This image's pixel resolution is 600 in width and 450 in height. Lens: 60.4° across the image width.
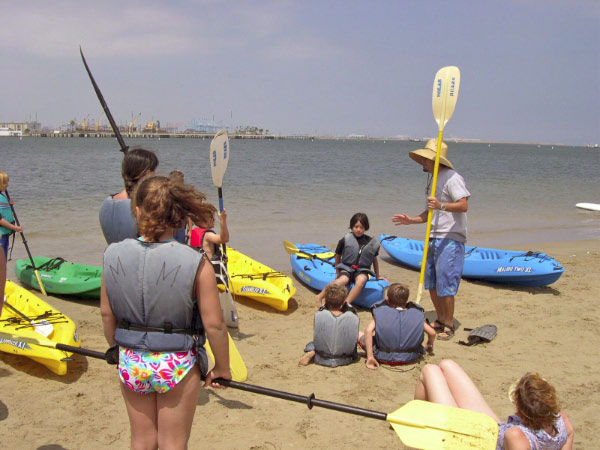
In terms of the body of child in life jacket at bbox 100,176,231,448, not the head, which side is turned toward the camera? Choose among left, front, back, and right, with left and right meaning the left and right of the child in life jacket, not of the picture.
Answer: back

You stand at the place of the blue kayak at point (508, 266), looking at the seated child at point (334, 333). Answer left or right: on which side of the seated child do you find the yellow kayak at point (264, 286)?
right

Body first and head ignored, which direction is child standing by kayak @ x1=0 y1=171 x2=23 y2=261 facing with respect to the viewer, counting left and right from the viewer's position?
facing to the right of the viewer

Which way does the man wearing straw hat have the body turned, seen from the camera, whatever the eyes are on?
to the viewer's left

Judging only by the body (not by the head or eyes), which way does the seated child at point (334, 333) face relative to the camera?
away from the camera

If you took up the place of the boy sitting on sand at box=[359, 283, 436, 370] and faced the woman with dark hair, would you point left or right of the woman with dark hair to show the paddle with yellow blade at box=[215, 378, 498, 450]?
left

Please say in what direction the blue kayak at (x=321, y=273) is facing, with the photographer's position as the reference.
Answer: facing the viewer and to the right of the viewer

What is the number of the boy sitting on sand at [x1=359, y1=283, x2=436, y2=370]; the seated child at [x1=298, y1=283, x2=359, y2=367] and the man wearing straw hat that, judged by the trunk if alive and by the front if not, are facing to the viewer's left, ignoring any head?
1

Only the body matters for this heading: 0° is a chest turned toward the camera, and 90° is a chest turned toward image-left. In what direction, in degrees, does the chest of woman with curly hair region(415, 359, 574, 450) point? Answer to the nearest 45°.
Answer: approximately 135°

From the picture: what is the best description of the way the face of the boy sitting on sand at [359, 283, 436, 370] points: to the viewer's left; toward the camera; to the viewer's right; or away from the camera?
away from the camera

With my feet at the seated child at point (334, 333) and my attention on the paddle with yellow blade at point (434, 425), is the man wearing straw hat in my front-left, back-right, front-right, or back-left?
back-left

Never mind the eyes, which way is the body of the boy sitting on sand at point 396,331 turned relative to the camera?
away from the camera

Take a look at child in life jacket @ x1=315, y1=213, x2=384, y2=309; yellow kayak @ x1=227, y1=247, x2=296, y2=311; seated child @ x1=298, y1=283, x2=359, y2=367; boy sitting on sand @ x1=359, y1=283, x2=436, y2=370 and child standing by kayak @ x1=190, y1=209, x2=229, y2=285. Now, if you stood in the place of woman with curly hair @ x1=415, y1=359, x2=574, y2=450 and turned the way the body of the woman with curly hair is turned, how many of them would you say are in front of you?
5

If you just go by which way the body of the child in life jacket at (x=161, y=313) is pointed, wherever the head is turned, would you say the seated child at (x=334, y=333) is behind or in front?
in front

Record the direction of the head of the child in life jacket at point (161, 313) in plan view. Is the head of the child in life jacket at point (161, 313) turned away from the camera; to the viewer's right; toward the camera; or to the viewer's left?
away from the camera

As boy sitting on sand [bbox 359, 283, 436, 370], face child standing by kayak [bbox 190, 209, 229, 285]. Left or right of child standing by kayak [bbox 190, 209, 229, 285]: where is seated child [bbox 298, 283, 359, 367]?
left

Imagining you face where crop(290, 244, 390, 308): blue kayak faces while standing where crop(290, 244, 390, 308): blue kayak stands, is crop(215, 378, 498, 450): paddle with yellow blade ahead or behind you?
ahead

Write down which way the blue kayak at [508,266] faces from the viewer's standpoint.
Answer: facing away from the viewer and to the left of the viewer

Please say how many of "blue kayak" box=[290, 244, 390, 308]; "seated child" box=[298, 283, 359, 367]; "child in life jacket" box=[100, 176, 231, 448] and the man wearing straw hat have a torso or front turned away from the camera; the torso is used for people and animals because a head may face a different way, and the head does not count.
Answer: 2
